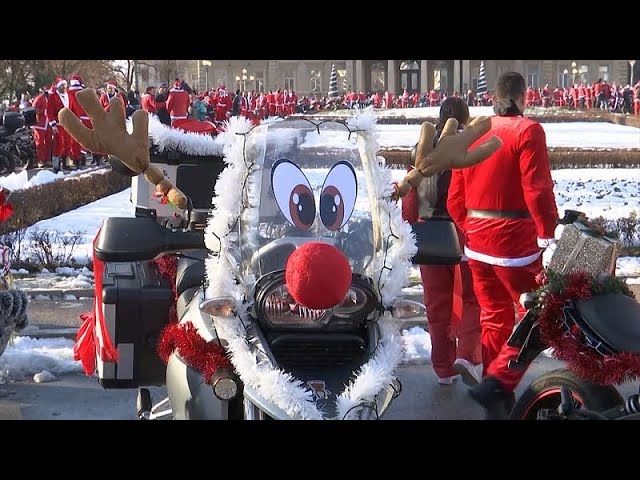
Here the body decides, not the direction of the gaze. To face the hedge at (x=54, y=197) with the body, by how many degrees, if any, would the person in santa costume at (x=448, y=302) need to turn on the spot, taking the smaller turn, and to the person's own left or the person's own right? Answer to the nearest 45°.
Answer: approximately 45° to the person's own left

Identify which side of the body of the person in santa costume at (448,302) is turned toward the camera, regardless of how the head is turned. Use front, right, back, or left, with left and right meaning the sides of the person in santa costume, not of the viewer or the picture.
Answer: back

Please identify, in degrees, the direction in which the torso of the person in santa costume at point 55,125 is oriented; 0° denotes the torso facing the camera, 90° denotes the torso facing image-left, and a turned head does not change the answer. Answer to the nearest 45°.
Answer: approximately 315°

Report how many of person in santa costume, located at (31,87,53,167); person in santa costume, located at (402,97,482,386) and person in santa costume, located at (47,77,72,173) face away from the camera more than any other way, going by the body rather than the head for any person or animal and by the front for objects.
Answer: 1

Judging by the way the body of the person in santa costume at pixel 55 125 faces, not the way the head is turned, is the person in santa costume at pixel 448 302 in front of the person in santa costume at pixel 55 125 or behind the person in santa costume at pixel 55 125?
in front

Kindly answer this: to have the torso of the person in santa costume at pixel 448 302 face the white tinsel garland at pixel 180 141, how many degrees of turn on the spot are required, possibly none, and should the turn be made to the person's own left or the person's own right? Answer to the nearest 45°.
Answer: approximately 135° to the person's own left

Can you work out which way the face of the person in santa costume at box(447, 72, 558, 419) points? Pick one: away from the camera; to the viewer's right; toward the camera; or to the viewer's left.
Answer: away from the camera
